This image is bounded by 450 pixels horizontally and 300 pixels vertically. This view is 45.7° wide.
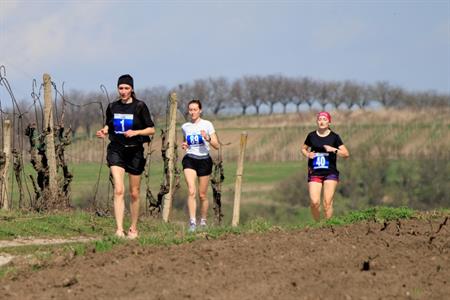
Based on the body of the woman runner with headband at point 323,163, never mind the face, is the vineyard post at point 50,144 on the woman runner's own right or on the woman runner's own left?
on the woman runner's own right

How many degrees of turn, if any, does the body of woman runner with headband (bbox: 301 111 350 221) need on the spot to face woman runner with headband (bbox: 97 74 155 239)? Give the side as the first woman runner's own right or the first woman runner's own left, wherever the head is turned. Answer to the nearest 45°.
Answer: approximately 45° to the first woman runner's own right

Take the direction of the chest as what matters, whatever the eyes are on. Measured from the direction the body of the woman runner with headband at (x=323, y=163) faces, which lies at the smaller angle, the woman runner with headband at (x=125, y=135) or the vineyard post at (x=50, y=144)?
the woman runner with headband

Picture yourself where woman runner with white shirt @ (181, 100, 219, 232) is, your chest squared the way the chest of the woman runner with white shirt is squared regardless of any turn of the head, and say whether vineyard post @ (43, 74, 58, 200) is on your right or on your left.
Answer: on your right

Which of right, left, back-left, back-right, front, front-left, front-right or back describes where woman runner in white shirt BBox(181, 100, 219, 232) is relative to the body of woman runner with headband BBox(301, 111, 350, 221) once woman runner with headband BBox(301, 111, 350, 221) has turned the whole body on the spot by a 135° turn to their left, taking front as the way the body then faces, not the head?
back-left
